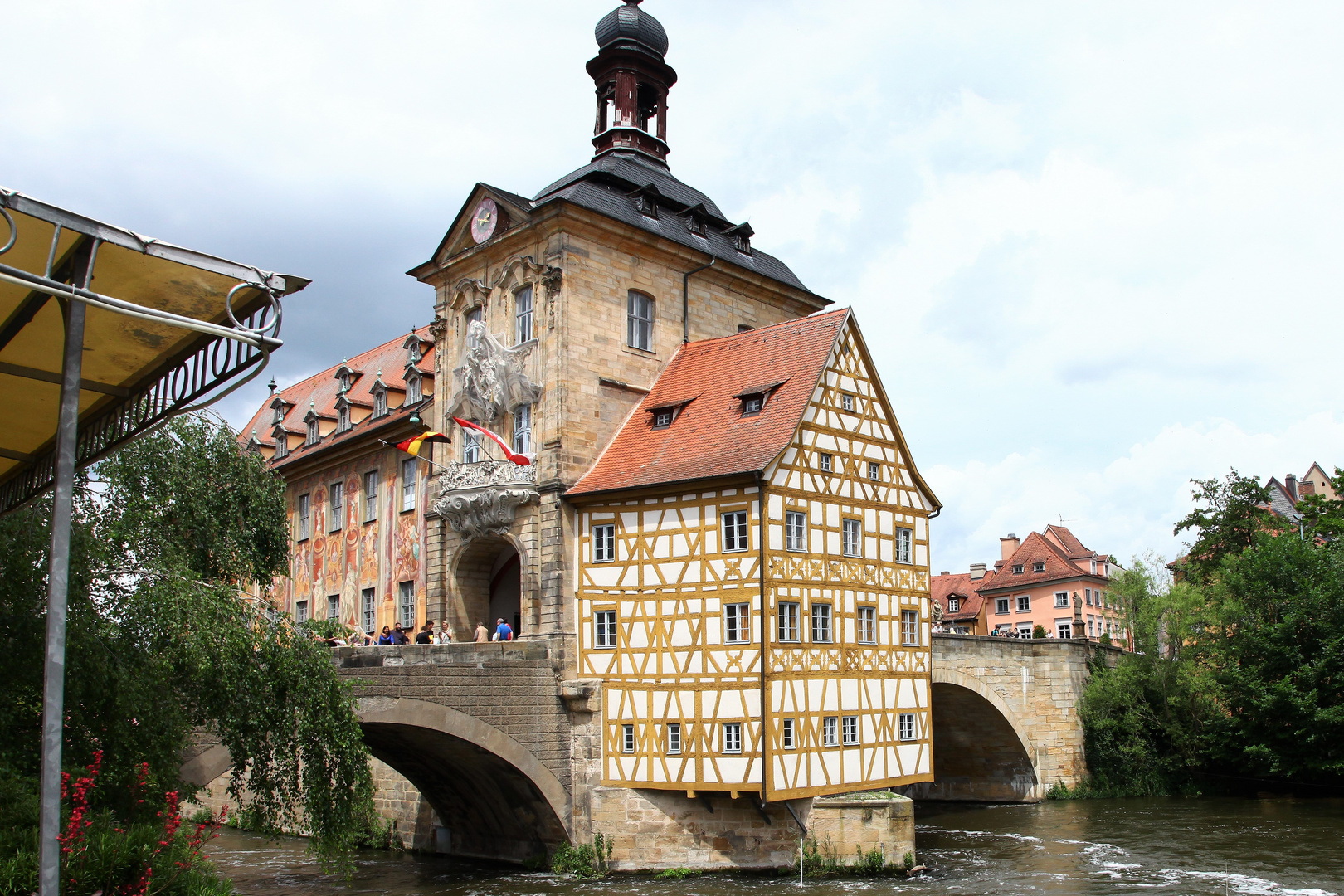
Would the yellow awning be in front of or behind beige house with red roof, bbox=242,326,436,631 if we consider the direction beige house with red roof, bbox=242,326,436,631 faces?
in front

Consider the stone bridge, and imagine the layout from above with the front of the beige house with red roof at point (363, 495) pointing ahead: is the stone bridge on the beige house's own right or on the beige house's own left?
on the beige house's own left

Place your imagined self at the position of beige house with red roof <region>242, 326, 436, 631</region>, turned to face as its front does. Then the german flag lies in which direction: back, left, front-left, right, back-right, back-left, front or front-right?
front-left

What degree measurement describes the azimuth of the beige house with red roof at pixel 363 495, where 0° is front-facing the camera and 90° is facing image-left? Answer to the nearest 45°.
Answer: approximately 45°

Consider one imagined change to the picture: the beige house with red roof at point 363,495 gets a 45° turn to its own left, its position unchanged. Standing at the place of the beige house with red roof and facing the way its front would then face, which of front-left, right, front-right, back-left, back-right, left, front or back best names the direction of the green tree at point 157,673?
front
